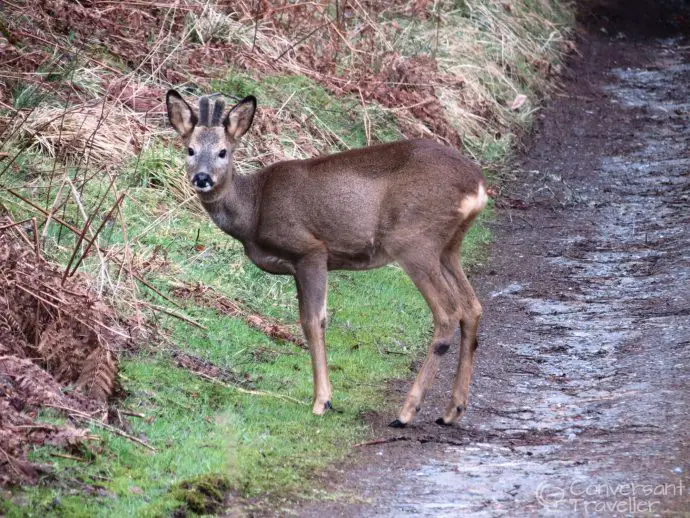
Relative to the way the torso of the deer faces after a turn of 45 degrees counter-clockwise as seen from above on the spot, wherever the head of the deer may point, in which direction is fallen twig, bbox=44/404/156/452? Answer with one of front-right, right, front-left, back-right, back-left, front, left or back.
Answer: front

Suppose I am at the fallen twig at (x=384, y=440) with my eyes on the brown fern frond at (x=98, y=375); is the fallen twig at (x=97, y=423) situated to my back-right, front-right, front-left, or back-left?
front-left

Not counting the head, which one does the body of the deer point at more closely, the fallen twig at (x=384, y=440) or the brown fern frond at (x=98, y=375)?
the brown fern frond

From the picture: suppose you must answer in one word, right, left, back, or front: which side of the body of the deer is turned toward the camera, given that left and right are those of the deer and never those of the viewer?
left

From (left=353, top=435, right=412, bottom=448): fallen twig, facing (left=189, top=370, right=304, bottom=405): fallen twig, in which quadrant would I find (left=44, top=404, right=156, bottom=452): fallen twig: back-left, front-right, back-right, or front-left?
front-left

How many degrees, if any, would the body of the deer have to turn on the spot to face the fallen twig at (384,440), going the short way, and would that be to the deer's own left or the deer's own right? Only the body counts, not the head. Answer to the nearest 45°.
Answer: approximately 90° to the deer's own left

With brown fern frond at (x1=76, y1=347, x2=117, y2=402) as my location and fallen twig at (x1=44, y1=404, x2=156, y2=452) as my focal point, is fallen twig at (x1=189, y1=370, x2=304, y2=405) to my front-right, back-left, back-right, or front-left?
back-left

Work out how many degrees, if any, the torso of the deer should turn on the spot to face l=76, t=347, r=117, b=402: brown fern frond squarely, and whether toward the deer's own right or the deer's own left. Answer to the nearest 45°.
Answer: approximately 45° to the deer's own left
